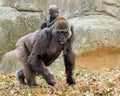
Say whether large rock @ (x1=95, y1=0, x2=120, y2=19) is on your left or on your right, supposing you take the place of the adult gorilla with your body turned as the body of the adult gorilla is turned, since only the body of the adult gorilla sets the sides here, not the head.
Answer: on your left

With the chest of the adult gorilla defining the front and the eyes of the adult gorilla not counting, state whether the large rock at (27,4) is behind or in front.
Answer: behind

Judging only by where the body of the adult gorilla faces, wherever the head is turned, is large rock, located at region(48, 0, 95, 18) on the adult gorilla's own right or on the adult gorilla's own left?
on the adult gorilla's own left

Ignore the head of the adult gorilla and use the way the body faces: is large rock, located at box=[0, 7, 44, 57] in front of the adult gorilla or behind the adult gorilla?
behind

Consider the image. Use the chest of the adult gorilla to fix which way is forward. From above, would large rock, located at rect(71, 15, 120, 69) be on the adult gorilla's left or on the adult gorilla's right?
on the adult gorilla's left
